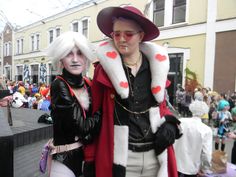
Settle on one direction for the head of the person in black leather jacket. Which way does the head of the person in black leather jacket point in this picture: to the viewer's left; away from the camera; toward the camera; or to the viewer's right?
toward the camera

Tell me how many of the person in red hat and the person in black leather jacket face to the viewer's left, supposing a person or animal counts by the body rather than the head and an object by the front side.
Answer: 0

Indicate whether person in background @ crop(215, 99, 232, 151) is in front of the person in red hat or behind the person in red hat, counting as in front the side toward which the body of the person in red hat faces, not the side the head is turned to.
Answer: behind

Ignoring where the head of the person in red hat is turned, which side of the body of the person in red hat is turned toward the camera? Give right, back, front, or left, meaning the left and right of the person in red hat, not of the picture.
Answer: front

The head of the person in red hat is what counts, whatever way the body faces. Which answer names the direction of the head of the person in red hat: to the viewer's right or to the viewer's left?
to the viewer's left

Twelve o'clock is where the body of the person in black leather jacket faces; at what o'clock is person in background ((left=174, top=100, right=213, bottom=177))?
The person in background is roughly at 9 o'clock from the person in black leather jacket.

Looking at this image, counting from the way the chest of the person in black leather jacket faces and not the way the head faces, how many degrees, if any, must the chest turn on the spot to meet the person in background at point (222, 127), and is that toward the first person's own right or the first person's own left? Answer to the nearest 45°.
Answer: approximately 90° to the first person's own left

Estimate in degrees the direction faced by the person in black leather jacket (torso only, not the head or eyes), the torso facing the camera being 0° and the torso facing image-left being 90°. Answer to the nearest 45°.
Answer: approximately 315°

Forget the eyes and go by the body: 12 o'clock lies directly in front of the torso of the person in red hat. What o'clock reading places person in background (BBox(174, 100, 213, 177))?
The person in background is roughly at 7 o'clock from the person in red hat.
